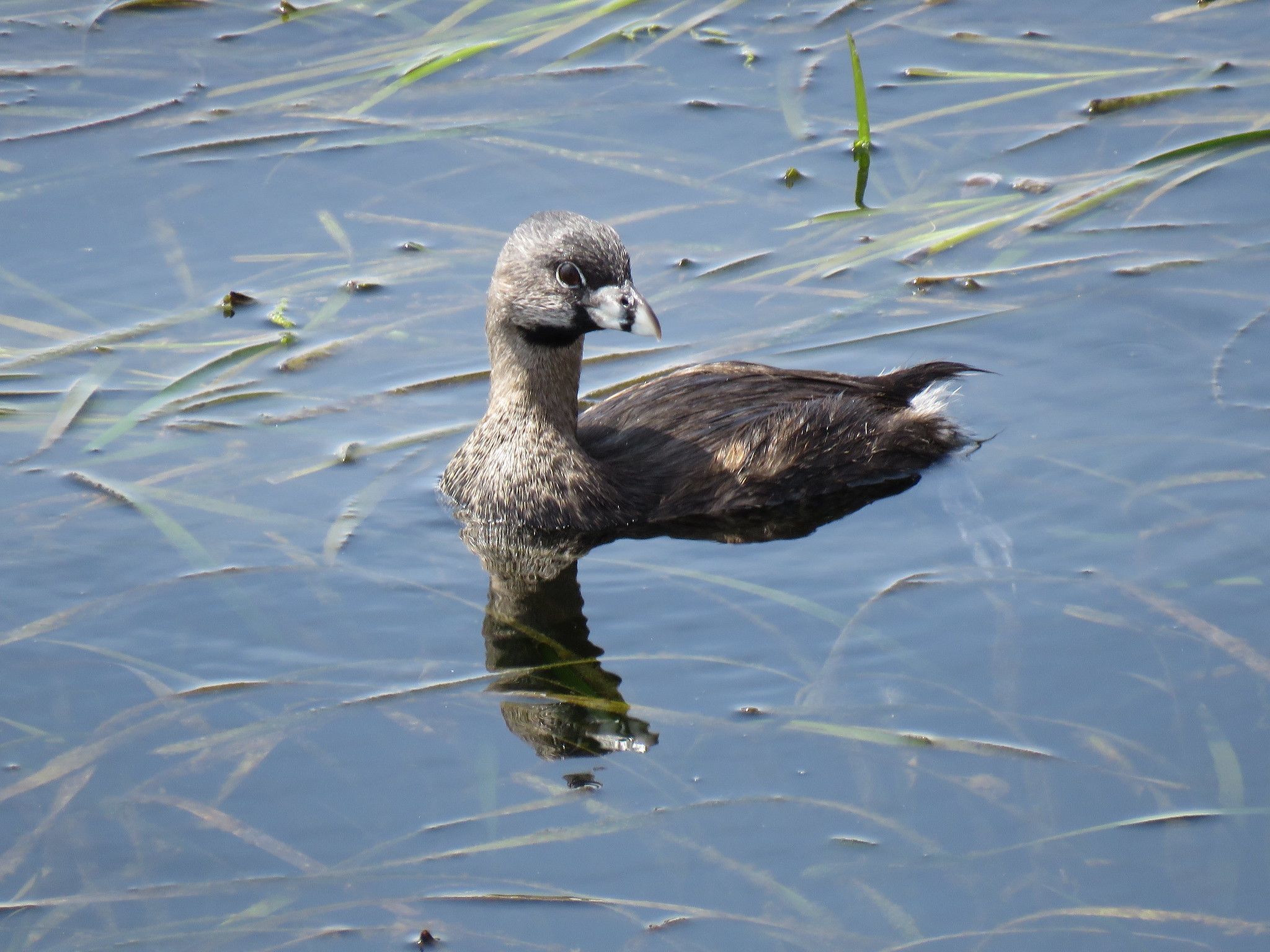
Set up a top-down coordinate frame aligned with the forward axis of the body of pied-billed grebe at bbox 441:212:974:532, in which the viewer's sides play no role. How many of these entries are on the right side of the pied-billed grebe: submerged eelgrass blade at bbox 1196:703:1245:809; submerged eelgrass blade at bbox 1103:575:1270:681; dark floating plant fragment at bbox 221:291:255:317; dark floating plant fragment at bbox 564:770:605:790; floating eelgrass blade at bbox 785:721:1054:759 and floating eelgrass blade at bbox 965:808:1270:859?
1

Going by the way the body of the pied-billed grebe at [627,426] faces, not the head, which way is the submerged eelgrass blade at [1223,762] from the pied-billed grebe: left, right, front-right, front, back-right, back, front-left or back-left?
left

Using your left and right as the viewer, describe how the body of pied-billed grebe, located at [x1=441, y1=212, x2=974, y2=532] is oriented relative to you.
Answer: facing the viewer and to the left of the viewer

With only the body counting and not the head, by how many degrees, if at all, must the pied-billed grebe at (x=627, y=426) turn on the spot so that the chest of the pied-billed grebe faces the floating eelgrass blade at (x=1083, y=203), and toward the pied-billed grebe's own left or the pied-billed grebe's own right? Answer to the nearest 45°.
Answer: approximately 180°

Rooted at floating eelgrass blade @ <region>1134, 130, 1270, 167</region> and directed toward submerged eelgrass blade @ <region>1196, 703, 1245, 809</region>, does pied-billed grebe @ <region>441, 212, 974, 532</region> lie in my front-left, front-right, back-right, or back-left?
front-right

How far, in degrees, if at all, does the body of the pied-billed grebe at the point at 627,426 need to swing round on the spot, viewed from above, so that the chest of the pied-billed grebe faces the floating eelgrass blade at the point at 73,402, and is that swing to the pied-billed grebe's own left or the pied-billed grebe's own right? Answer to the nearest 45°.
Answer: approximately 45° to the pied-billed grebe's own right

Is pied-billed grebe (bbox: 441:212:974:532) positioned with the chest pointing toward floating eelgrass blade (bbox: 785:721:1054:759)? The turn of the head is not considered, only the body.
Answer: no

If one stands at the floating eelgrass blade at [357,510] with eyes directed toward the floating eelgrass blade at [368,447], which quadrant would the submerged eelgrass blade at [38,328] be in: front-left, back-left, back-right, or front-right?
front-left

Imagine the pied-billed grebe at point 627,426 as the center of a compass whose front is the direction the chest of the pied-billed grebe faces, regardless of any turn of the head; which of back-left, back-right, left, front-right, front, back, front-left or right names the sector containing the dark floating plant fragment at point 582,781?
front-left

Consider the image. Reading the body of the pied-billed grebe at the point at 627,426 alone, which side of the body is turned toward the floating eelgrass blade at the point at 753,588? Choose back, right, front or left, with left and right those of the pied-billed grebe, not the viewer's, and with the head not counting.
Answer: left

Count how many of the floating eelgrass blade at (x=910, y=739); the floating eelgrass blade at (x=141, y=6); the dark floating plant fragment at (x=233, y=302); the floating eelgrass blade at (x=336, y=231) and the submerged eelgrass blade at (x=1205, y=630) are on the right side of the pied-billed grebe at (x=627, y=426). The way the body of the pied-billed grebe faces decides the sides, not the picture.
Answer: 3

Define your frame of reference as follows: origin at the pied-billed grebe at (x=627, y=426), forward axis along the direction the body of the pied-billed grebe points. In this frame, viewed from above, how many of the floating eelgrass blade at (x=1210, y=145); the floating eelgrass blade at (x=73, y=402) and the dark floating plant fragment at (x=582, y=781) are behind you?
1

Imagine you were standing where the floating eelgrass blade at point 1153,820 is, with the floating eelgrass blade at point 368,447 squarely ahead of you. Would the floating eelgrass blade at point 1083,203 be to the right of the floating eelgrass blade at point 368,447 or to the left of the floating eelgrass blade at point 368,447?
right

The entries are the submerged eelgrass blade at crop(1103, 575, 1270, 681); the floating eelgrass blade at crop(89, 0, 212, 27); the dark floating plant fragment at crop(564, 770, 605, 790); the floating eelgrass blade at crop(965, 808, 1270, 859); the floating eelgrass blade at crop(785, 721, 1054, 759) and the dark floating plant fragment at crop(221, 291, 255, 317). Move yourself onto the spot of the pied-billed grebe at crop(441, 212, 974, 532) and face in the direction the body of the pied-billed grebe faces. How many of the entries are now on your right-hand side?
2

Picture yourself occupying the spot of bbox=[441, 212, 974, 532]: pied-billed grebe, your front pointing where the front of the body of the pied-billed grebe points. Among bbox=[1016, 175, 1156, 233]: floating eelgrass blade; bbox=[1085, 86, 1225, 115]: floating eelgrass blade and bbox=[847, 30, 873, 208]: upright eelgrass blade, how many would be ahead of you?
0

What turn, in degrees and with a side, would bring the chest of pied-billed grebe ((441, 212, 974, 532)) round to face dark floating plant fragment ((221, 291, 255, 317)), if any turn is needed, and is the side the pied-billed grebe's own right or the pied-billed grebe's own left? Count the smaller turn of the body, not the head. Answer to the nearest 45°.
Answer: approximately 90° to the pied-billed grebe's own right

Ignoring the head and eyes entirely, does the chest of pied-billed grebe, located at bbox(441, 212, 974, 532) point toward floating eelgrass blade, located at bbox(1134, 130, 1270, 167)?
no

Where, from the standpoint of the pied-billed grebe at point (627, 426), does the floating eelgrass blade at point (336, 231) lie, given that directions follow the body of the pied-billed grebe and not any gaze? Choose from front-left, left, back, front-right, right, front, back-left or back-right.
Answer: right

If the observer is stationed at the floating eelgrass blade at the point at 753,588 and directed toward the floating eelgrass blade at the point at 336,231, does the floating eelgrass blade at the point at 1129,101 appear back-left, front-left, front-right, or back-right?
front-right
